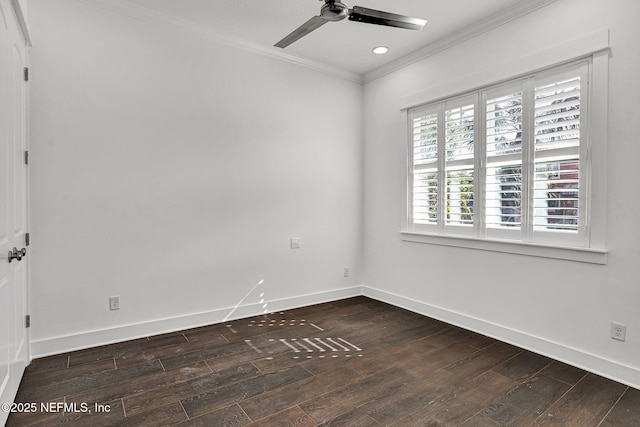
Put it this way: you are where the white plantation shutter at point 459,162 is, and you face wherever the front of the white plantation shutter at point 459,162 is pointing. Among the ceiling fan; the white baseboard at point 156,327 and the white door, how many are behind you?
0

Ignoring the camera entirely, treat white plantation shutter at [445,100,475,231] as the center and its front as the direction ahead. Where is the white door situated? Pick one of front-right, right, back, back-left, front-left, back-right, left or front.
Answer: front

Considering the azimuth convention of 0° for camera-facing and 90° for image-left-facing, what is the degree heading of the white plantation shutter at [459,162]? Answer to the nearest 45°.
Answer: approximately 45°

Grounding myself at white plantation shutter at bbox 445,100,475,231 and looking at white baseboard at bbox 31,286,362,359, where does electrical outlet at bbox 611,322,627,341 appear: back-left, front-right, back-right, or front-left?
back-left

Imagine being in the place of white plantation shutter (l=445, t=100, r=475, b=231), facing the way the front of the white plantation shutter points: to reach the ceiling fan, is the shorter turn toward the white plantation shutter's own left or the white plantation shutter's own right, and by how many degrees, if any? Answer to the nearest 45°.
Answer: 0° — it already faces it

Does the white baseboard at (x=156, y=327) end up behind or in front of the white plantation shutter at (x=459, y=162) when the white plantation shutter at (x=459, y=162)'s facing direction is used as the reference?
in front

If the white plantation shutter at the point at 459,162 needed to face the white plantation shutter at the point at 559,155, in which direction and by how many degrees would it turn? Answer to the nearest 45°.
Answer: approximately 90° to its left

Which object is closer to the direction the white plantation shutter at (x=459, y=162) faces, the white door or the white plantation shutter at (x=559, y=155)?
the white door

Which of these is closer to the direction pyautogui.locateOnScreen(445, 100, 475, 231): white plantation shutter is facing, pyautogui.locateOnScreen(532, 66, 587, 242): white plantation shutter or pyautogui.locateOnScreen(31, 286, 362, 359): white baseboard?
the white baseboard
